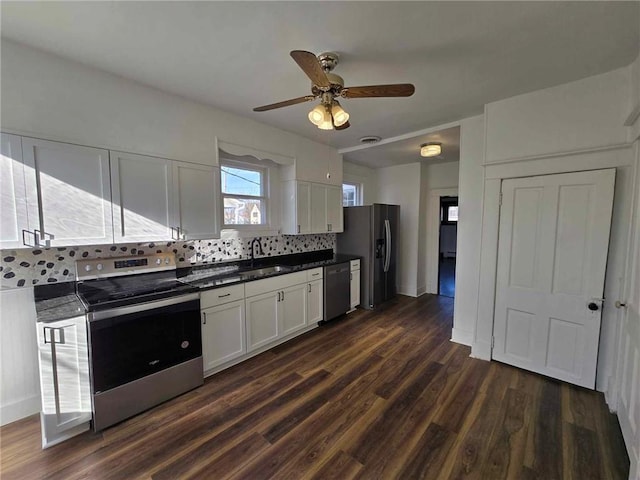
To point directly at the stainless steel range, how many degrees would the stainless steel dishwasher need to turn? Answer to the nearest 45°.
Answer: approximately 90° to its right

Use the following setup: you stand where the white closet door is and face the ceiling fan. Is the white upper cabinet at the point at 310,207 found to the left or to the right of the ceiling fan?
right

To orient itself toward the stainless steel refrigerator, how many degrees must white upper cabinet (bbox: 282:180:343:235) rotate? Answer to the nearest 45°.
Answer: approximately 90° to its left

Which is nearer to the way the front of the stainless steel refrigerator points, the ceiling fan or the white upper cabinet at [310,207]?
the ceiling fan

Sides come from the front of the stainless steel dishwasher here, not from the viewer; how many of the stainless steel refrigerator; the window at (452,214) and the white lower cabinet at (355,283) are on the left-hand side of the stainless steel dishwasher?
3

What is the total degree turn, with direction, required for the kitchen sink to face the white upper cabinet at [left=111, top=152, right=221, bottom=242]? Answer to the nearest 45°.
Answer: approximately 90° to its right

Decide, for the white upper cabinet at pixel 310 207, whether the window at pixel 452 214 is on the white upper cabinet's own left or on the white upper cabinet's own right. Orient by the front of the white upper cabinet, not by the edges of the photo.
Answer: on the white upper cabinet's own left

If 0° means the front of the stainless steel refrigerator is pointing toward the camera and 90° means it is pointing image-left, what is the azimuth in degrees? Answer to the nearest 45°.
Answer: approximately 315°
